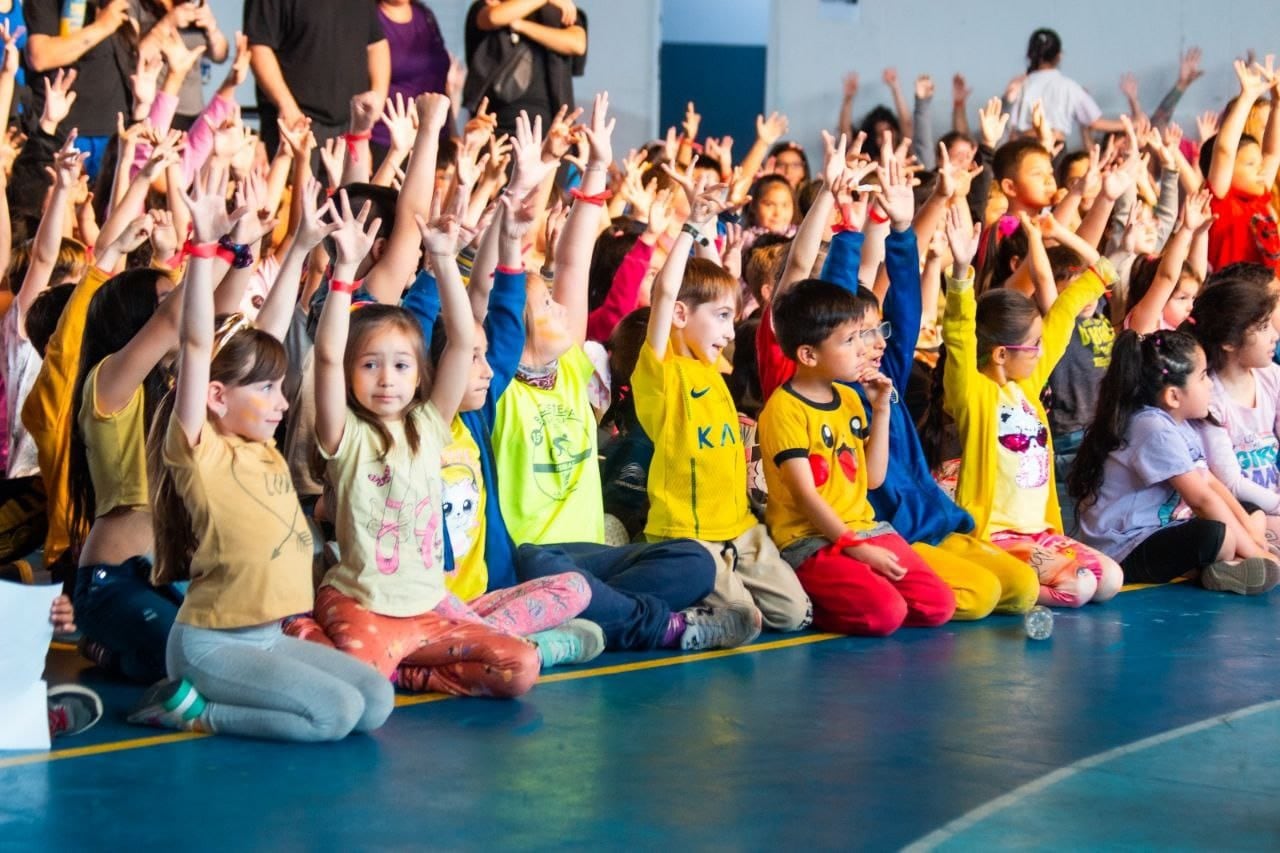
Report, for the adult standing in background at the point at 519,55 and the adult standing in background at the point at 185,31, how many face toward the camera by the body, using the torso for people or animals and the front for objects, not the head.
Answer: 2

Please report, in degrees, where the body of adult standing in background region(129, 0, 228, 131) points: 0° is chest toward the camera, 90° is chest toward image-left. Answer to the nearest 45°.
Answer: approximately 0°

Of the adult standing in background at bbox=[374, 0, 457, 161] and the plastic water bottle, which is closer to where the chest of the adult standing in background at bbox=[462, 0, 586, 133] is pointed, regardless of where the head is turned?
the plastic water bottle

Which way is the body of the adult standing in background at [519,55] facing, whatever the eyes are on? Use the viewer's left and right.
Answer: facing the viewer

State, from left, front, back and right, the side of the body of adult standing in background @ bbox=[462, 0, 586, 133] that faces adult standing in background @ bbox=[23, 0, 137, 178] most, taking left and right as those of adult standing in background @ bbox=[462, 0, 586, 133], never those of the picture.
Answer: right

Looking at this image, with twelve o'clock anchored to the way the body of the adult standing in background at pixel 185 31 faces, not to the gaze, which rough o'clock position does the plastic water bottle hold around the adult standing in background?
The plastic water bottle is roughly at 11 o'clock from the adult standing in background.

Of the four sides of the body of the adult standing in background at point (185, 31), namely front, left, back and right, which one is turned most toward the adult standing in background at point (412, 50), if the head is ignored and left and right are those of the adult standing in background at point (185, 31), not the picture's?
left

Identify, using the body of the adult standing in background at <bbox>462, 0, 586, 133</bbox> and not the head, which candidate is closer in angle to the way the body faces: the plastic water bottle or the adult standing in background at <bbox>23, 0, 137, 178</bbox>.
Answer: the plastic water bottle
